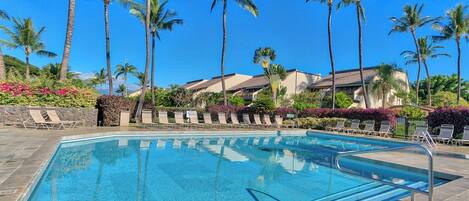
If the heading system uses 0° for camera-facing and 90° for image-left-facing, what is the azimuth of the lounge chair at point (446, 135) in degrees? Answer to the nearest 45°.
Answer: approximately 45°

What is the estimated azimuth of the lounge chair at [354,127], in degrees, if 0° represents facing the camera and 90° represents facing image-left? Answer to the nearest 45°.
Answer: approximately 45°

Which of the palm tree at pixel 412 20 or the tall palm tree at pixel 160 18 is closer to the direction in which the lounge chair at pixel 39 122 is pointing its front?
the palm tree

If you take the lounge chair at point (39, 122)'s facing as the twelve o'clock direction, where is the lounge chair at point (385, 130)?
the lounge chair at point (385, 130) is roughly at 11 o'clock from the lounge chair at point (39, 122).

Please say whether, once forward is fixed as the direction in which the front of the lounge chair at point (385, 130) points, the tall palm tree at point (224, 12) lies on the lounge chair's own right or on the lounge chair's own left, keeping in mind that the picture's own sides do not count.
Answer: on the lounge chair's own right

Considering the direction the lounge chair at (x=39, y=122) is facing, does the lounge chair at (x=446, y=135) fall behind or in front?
in front

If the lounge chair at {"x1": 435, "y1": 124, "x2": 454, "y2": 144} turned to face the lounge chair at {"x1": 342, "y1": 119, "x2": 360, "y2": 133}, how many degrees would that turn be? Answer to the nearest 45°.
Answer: approximately 90° to its right

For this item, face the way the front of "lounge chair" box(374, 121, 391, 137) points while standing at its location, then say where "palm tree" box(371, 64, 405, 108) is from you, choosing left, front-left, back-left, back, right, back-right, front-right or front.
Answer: back-right

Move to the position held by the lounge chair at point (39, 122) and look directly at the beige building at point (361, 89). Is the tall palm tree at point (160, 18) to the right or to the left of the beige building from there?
left
